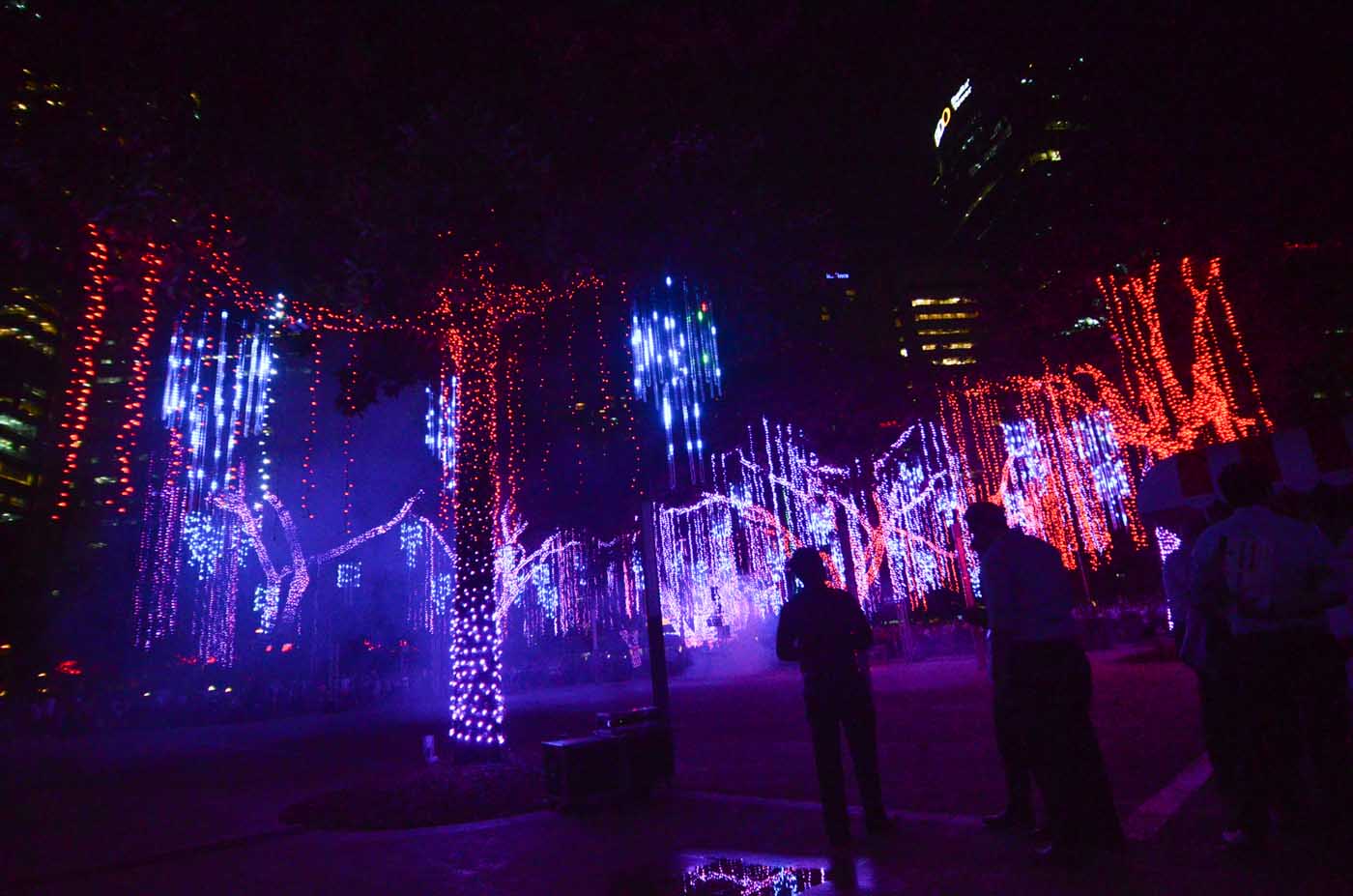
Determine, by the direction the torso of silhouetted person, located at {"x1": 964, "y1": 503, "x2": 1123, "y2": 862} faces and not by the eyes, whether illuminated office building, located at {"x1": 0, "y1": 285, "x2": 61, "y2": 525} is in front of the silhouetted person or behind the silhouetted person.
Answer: in front

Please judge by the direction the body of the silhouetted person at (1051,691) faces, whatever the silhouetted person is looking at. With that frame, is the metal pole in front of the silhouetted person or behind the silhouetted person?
in front

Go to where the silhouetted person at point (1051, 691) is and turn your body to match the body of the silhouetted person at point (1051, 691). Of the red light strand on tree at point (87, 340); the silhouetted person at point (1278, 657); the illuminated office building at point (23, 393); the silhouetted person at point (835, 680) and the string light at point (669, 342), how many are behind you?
1

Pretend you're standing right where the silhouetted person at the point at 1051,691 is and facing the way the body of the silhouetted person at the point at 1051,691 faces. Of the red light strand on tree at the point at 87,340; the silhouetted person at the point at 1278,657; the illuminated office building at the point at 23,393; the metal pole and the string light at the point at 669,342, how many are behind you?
1

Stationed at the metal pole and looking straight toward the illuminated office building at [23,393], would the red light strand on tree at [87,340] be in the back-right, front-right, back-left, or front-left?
front-left

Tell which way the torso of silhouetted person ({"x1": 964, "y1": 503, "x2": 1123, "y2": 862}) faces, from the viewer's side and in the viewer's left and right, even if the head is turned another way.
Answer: facing to the left of the viewer

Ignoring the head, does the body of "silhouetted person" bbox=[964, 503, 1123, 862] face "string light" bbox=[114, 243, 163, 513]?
yes

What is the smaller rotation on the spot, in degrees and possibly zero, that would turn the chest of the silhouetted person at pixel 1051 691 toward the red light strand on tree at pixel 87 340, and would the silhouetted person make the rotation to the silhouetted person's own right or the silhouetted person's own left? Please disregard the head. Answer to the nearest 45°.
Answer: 0° — they already face it

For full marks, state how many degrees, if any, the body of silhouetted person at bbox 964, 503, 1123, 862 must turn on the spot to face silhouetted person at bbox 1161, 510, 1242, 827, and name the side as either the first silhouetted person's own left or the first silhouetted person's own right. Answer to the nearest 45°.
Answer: approximately 135° to the first silhouetted person's own right
